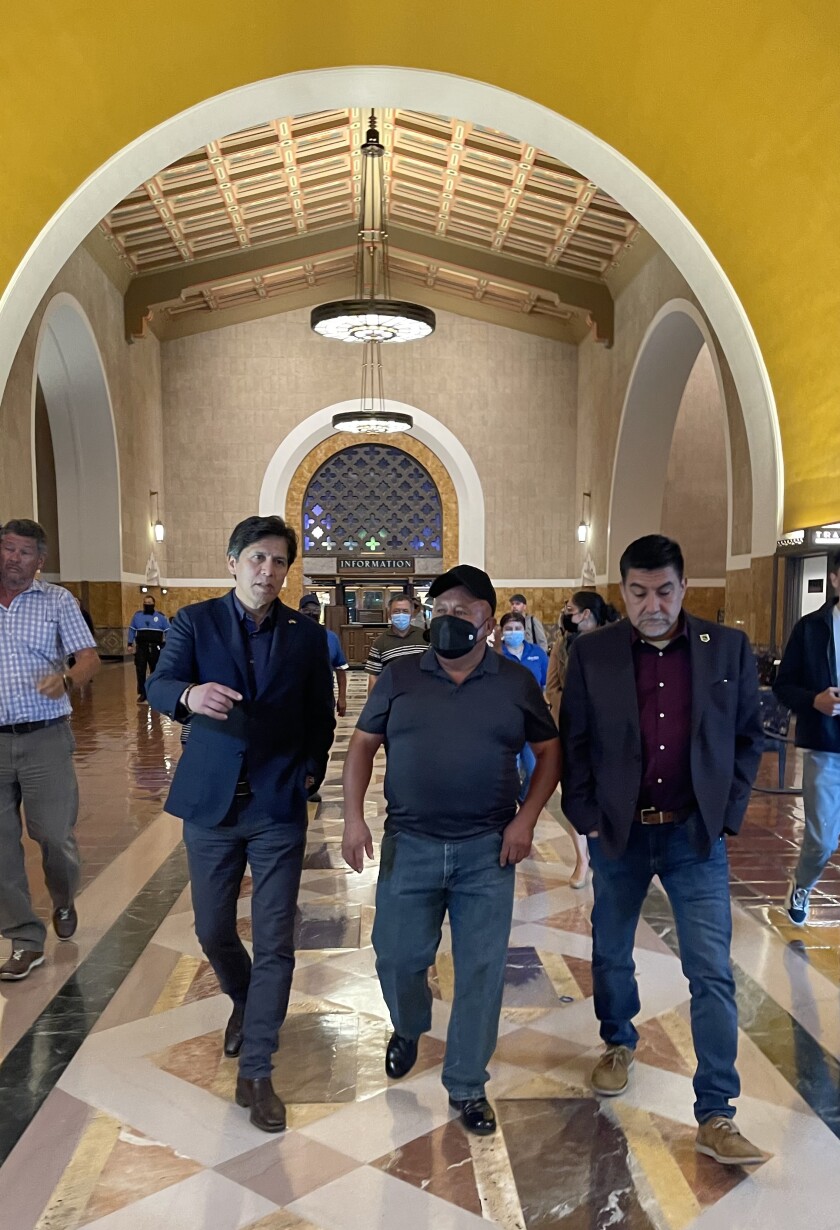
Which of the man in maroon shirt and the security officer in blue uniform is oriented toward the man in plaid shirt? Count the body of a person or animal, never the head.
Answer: the security officer in blue uniform

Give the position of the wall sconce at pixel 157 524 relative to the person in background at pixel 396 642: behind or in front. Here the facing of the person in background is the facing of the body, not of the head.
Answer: behind

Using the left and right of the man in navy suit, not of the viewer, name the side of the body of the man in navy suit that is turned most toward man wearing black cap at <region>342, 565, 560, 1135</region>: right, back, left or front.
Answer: left

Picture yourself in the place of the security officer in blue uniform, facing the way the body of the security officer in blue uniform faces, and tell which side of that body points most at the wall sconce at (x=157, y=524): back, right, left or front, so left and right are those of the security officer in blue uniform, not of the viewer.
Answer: back

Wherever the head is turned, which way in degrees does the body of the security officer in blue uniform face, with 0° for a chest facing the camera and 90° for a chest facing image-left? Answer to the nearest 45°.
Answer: approximately 0°

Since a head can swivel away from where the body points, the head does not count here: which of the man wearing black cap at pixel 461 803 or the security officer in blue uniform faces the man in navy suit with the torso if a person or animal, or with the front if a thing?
the security officer in blue uniform

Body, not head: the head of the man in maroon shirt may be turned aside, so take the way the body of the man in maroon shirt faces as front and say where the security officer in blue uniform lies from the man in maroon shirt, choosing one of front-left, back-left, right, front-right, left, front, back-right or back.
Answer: back-right

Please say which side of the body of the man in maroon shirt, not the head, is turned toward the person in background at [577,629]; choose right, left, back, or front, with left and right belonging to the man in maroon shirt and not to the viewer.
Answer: back

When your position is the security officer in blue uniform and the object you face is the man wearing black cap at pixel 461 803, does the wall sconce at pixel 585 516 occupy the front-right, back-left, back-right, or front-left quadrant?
back-left

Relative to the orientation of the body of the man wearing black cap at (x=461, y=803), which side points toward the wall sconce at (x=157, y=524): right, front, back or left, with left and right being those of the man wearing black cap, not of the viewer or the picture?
back

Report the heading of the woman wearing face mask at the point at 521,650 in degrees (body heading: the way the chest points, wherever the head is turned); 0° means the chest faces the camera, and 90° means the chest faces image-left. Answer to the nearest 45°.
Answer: approximately 0°

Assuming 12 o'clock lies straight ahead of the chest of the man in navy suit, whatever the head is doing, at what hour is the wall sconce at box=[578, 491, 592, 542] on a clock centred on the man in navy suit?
The wall sconce is roughly at 7 o'clock from the man in navy suit.

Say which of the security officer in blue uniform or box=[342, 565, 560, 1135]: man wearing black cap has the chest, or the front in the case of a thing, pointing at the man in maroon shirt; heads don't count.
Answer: the security officer in blue uniform

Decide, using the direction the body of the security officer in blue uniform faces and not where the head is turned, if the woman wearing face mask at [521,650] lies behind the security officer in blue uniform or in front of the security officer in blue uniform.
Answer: in front
